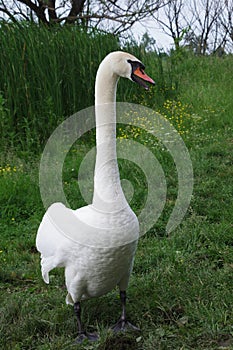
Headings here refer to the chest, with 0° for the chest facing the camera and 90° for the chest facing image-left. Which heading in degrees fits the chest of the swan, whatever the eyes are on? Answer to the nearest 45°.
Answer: approximately 315°
